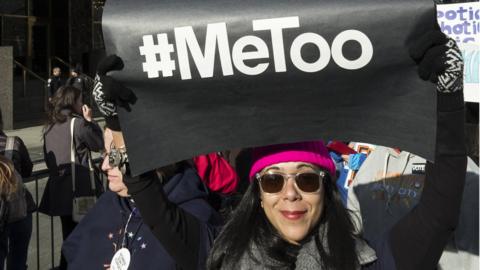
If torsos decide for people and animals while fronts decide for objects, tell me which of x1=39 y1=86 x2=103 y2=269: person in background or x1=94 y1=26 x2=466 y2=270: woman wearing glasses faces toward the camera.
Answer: the woman wearing glasses

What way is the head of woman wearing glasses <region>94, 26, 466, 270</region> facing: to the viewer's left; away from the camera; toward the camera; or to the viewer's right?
toward the camera

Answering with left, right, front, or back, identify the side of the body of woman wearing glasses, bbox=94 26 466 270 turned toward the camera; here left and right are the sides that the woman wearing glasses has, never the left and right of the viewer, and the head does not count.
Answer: front

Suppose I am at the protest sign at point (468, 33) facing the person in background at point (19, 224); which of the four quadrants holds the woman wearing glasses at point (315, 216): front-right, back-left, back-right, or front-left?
front-left

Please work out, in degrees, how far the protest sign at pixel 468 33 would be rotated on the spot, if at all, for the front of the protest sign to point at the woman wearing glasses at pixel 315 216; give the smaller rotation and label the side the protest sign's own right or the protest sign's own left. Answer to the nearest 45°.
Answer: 0° — it already faces them

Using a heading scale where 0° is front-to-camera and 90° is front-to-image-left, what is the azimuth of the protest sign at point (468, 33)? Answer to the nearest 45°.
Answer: approximately 0°

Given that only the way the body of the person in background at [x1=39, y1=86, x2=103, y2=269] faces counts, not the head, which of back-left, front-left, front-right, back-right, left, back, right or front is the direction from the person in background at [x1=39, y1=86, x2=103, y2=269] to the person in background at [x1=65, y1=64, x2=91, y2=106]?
front-left

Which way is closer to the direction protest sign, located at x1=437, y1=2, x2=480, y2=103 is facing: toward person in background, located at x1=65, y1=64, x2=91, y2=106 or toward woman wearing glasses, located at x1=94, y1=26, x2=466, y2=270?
the woman wearing glasses

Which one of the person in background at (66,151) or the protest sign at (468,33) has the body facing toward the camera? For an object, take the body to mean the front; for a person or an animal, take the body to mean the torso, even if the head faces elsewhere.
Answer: the protest sign

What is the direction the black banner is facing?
toward the camera
